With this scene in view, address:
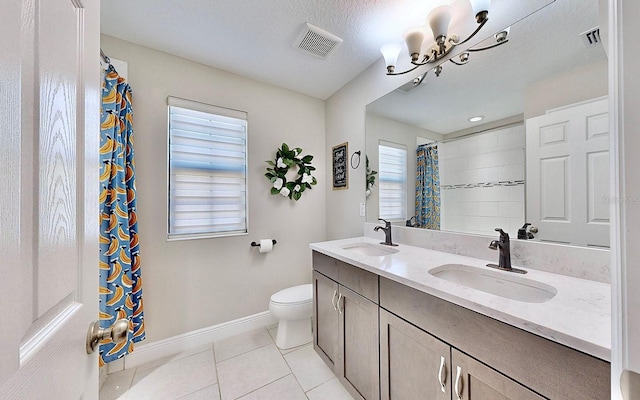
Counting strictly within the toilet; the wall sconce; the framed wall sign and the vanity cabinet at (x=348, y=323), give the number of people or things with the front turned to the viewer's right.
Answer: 0

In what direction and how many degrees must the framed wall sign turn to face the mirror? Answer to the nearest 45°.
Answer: approximately 90° to its left

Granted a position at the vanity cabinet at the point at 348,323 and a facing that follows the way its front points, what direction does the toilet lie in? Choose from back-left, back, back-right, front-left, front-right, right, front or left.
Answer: right

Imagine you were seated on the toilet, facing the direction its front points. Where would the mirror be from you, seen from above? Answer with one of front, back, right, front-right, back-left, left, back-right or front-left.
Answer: left

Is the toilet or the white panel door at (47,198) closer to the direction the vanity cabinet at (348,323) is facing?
the white panel door

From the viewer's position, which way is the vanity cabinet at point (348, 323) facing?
facing the viewer and to the left of the viewer

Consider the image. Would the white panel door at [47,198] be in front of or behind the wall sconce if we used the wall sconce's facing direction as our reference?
in front

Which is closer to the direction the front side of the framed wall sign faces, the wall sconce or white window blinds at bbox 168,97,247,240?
the white window blinds
